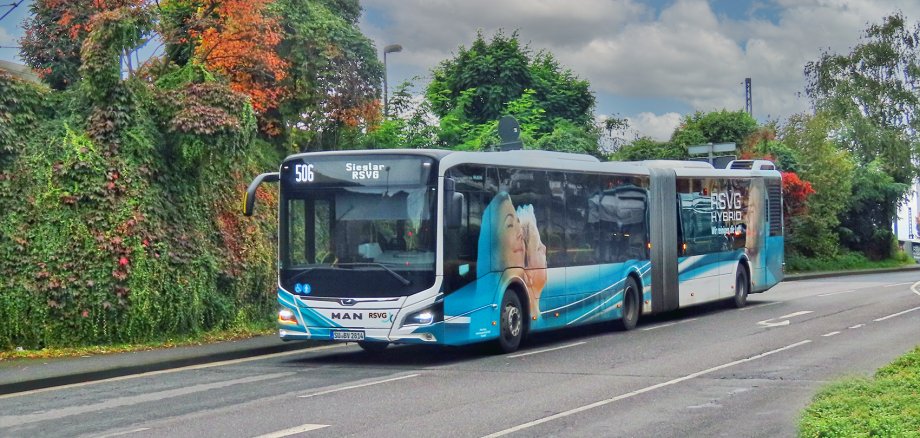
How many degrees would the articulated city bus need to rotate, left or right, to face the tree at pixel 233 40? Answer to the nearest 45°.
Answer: approximately 90° to its right

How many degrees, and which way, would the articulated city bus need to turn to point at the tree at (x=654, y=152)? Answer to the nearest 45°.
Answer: approximately 135° to its right

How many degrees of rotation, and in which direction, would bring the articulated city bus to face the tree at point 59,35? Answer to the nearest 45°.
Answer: approximately 90° to its right

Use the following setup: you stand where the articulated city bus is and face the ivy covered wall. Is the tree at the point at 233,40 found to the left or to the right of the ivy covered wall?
right

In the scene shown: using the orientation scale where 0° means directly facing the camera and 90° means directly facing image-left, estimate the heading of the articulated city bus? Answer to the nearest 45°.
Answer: approximately 45°
